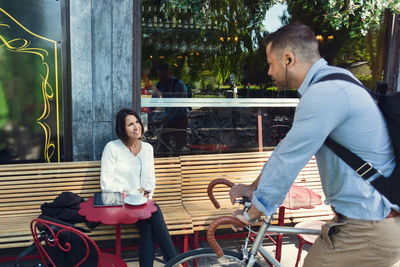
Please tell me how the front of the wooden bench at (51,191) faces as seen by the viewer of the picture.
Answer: facing the viewer

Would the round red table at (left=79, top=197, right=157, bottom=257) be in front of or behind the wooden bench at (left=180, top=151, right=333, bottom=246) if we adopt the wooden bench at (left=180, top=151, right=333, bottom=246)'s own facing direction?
in front

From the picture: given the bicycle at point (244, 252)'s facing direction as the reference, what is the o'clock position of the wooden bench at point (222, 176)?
The wooden bench is roughly at 3 o'clock from the bicycle.

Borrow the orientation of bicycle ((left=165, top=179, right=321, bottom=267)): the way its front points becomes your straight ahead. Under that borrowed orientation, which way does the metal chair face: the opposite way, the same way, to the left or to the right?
to the right

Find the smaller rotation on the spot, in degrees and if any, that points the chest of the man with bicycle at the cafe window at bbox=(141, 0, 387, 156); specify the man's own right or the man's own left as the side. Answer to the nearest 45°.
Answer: approximately 90° to the man's own right

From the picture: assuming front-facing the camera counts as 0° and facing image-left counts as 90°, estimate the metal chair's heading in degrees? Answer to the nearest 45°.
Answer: approximately 225°

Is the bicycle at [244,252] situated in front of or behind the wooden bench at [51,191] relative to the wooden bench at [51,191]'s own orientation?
in front

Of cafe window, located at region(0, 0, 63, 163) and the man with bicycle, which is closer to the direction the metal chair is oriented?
the cafe window

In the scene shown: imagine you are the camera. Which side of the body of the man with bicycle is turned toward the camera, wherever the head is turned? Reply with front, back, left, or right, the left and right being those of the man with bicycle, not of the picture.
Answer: left

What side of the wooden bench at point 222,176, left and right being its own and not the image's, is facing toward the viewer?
front

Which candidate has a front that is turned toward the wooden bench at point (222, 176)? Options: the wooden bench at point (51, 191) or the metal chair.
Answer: the metal chair

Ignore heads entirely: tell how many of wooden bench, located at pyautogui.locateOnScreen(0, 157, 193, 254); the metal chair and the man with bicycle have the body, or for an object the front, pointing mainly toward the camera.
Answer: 1

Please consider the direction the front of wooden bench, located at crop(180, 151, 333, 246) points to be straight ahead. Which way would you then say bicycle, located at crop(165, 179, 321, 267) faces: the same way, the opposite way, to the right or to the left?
to the right

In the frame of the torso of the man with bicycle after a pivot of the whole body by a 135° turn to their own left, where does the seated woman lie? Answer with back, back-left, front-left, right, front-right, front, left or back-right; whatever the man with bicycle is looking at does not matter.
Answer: back

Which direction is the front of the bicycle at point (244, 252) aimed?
to the viewer's left

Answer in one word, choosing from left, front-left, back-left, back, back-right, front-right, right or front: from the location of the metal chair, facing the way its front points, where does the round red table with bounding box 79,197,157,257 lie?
front

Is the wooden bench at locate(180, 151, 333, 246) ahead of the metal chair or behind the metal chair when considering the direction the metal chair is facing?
ahead

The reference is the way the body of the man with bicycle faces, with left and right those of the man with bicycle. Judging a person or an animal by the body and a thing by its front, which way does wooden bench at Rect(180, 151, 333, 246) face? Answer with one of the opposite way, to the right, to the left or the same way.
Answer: to the left

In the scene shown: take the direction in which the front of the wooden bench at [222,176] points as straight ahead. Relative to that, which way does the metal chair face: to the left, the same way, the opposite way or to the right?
the opposite way

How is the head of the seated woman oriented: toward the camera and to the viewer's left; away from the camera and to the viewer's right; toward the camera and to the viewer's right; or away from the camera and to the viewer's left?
toward the camera and to the viewer's right

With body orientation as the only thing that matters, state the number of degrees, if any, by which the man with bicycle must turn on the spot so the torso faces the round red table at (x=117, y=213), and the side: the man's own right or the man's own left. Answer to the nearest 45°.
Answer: approximately 45° to the man's own right
